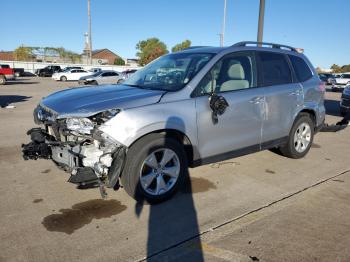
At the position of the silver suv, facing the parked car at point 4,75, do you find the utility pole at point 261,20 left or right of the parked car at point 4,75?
right

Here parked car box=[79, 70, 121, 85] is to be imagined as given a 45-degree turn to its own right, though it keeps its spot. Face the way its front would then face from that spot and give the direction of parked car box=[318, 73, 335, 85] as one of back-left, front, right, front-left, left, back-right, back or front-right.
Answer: back

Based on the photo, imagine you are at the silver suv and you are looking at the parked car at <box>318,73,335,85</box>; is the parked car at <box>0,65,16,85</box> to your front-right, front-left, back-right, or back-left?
front-left

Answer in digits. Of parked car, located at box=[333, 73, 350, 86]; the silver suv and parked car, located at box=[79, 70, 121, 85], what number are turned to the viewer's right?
0

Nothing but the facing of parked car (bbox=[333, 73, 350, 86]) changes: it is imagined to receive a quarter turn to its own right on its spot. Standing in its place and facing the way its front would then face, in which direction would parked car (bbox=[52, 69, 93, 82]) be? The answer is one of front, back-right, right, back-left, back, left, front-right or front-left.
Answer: front-left

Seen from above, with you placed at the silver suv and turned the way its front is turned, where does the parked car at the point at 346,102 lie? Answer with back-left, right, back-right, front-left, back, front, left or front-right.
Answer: back

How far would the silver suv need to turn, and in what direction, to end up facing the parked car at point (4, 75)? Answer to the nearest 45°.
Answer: approximately 90° to its right

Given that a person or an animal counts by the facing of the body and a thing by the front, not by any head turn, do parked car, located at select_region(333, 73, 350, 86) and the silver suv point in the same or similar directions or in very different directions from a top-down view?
same or similar directions

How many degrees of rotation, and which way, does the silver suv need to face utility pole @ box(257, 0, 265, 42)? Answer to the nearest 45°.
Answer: approximately 135° to its right

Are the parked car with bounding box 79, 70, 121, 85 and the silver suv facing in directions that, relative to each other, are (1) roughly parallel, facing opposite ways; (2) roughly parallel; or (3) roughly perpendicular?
roughly parallel

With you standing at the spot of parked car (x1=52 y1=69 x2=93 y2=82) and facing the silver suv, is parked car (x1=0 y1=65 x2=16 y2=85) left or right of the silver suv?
right

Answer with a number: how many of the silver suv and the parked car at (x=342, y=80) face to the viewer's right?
0

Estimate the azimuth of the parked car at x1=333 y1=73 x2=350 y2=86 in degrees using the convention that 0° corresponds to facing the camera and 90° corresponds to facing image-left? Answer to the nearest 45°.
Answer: approximately 45°

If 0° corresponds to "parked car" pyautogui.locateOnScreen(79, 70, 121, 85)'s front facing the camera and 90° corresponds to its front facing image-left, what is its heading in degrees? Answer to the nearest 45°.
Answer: approximately 45°

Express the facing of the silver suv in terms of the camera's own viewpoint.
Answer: facing the viewer and to the left of the viewer

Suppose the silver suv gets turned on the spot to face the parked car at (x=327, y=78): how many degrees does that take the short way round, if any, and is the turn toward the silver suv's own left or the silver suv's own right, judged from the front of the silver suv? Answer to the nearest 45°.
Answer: approximately 180°

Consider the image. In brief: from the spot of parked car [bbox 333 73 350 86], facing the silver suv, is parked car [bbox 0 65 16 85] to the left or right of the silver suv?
right
